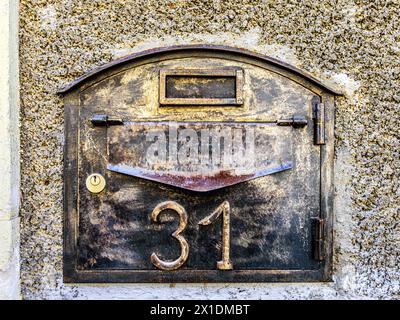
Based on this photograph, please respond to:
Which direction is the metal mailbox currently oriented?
toward the camera
